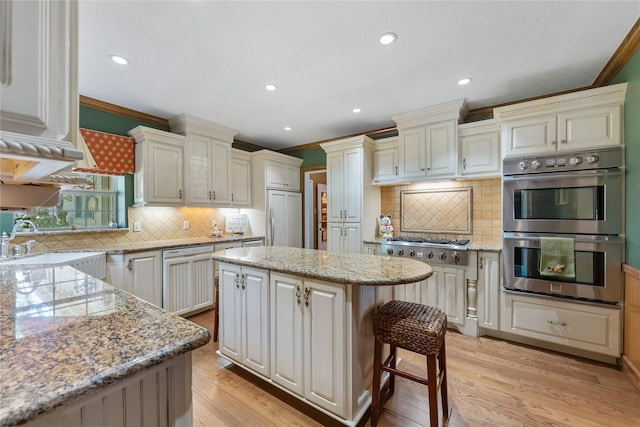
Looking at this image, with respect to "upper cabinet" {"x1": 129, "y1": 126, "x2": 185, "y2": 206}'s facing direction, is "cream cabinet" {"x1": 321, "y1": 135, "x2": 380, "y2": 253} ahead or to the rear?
ahead

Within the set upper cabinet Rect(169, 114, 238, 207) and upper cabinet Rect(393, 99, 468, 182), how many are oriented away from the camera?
0

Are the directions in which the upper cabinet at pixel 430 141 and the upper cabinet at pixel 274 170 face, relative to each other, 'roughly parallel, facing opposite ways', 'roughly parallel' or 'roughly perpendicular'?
roughly perpendicular

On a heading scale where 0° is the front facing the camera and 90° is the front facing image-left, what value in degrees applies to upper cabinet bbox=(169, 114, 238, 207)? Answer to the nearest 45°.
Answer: approximately 315°

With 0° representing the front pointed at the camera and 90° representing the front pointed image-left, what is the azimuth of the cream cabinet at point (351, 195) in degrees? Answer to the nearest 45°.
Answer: approximately 45°

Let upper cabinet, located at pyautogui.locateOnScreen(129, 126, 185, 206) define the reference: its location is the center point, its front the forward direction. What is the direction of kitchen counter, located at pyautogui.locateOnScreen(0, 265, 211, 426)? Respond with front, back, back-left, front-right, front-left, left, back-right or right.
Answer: front-right

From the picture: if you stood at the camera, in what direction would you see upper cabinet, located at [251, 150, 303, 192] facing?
facing the viewer and to the right of the viewer

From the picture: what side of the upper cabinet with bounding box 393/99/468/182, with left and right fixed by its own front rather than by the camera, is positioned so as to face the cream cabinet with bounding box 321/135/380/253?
right
